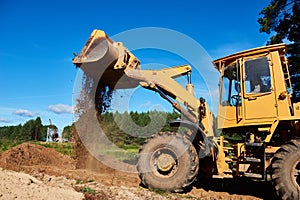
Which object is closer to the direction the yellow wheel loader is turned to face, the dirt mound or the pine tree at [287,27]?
the dirt mound

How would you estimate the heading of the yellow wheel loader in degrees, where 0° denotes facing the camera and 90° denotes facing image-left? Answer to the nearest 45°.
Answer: approximately 90°

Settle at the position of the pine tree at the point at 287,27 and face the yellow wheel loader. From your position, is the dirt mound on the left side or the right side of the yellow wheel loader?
right

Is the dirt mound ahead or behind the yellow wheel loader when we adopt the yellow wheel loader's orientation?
ahead

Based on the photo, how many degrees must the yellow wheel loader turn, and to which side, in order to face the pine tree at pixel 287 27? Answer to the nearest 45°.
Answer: approximately 135° to its right
